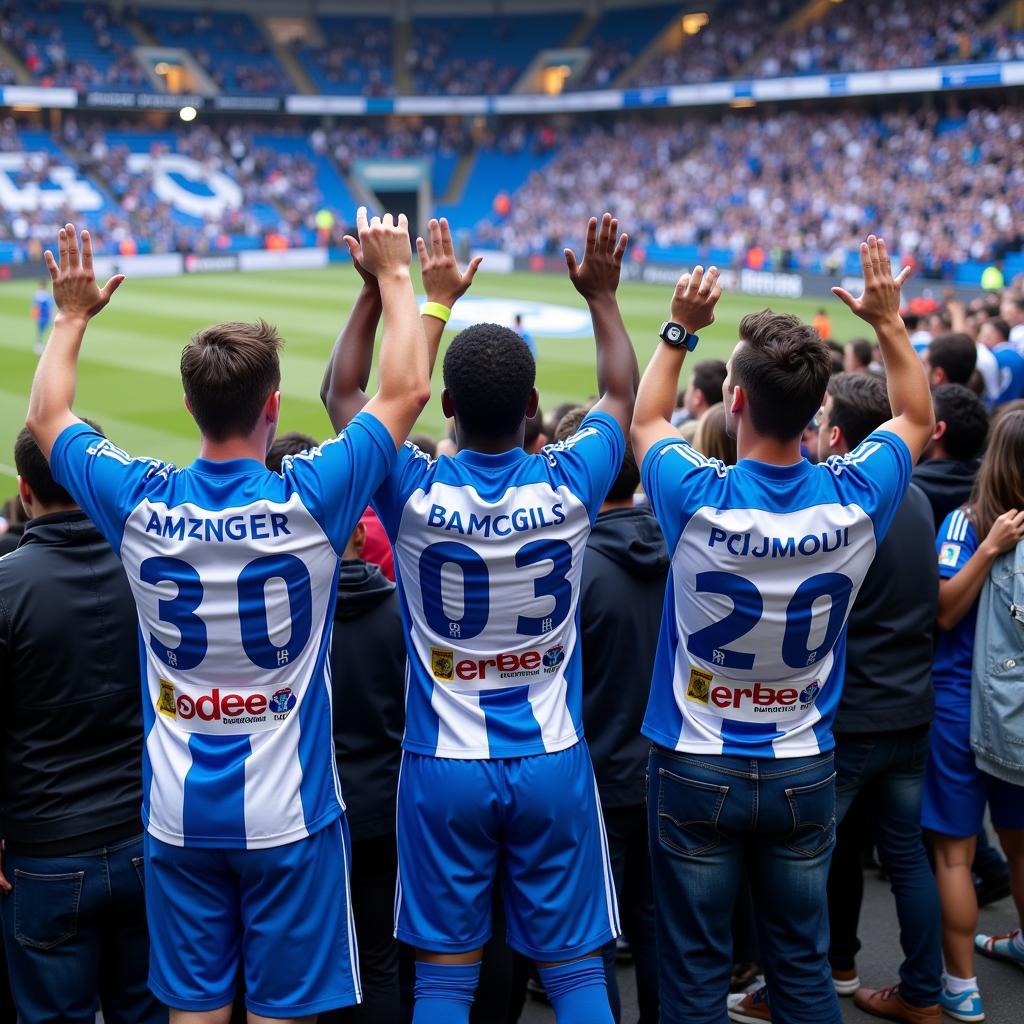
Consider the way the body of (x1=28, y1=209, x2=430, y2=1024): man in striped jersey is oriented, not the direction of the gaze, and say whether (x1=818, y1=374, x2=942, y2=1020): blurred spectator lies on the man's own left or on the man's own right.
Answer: on the man's own right

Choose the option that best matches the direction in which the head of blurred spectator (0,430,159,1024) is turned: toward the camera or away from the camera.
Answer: away from the camera

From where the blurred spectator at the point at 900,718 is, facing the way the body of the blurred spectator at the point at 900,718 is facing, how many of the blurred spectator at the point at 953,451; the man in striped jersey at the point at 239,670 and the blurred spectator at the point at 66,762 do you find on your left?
2

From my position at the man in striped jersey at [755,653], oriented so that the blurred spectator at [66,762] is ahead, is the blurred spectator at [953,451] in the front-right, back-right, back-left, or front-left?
back-right

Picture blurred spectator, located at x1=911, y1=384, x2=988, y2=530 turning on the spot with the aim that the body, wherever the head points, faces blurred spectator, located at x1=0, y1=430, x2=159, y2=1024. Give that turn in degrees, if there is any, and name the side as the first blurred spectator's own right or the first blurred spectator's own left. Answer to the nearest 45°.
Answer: approximately 90° to the first blurred spectator's own left

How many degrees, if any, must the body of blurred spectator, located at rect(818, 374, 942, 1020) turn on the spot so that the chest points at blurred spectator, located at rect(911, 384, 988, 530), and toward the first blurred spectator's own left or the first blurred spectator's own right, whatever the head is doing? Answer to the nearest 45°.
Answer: approximately 45° to the first blurred spectator's own right

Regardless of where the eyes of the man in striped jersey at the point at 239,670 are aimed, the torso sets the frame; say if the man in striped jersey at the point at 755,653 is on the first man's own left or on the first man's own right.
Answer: on the first man's own right

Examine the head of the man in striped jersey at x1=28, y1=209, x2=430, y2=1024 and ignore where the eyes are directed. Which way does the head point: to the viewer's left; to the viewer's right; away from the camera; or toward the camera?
away from the camera

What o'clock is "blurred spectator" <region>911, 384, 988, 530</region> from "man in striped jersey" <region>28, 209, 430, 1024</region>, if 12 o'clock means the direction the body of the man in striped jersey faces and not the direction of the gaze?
The blurred spectator is roughly at 2 o'clock from the man in striped jersey.

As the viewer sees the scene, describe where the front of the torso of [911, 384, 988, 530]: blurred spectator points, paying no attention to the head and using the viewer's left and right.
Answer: facing away from the viewer and to the left of the viewer

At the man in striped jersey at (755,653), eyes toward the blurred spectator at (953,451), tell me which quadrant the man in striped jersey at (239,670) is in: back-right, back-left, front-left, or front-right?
back-left

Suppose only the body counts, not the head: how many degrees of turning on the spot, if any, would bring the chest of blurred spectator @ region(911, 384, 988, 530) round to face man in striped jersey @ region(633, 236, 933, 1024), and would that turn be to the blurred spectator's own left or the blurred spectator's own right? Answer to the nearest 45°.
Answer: approximately 135° to the blurred spectator's own left

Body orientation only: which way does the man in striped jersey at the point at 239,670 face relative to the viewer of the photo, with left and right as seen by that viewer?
facing away from the viewer
